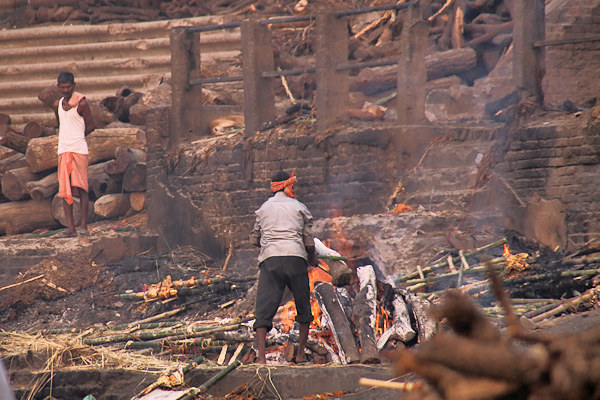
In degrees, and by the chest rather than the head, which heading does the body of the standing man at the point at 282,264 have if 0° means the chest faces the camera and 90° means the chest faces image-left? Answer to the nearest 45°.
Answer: approximately 180°

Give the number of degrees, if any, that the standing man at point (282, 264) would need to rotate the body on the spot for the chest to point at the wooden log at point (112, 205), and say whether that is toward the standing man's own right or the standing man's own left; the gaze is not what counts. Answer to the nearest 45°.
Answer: approximately 45° to the standing man's own left

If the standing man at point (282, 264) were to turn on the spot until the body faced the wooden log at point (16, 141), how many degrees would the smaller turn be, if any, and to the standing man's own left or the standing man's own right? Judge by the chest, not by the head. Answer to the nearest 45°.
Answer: approximately 45° to the standing man's own left

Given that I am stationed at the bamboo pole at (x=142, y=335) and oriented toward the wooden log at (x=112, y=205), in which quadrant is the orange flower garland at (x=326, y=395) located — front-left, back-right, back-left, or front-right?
back-right
